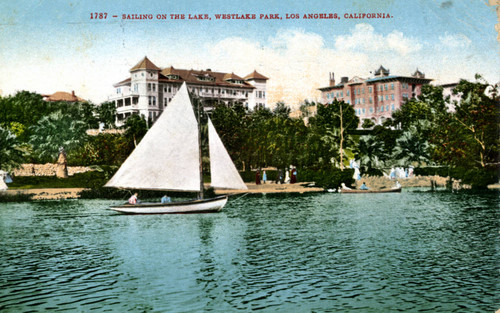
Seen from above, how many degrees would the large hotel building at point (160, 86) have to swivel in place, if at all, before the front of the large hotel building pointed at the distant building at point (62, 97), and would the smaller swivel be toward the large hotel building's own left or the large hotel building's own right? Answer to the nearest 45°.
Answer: approximately 135° to the large hotel building's own right

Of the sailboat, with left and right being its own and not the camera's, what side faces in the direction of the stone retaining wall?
back

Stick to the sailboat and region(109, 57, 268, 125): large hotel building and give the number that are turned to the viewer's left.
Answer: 0

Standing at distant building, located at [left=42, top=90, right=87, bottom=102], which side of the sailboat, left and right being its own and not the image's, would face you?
left

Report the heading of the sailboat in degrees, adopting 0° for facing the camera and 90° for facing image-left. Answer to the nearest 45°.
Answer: approximately 270°

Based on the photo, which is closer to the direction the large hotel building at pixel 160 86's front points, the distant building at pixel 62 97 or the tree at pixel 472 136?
the tree

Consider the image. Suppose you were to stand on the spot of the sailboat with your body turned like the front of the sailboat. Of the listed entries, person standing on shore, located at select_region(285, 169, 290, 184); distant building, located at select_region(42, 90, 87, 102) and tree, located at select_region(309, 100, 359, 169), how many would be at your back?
1

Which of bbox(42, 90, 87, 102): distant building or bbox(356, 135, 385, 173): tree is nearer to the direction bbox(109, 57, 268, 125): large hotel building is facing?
the tree
